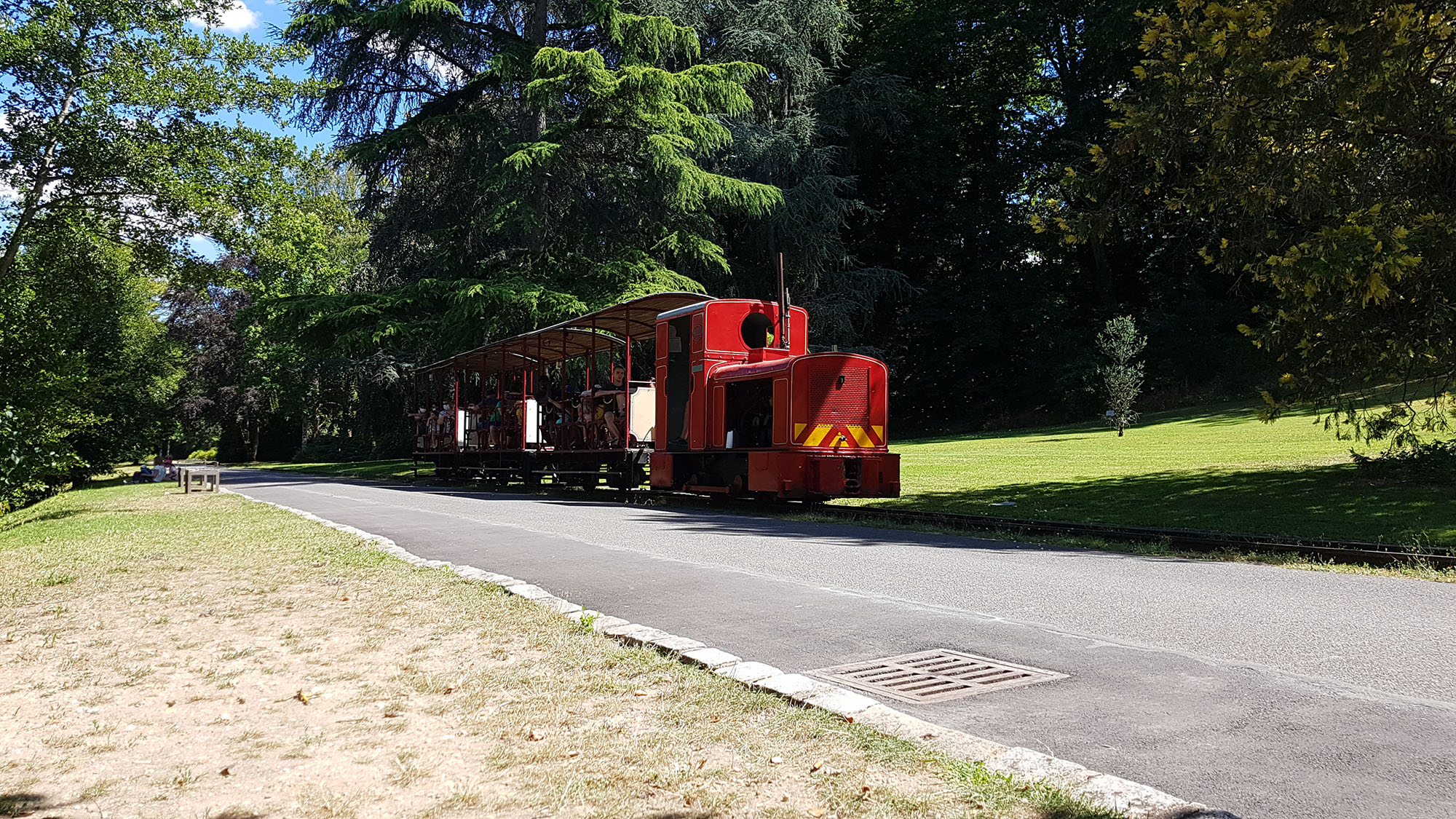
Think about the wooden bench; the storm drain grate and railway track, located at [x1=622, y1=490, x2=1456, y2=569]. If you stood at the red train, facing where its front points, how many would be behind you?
1

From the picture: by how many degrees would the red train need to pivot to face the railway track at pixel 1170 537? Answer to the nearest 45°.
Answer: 0° — it already faces it

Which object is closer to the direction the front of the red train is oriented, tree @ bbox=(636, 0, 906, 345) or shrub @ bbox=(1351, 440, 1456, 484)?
the shrub

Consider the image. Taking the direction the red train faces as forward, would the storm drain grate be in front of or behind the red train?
in front

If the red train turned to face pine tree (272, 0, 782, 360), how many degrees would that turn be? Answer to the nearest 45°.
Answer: approximately 135° to its left

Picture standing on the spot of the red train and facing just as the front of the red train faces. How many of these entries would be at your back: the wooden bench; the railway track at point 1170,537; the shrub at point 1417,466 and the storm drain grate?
1

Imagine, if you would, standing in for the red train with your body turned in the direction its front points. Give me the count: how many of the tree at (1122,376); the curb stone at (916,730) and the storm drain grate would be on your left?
1

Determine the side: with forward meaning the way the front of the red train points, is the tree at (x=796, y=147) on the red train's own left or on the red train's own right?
on the red train's own left

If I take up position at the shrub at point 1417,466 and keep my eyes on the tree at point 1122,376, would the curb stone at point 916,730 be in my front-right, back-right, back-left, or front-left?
back-left

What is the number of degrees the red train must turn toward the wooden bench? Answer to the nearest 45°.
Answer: approximately 180°

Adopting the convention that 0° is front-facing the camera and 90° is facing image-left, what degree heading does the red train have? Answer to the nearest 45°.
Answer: approximately 315°

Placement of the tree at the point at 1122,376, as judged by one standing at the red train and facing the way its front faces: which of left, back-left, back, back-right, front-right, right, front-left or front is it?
left

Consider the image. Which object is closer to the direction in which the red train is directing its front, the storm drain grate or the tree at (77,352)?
the storm drain grate

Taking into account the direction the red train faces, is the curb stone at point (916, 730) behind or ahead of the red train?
ahead
